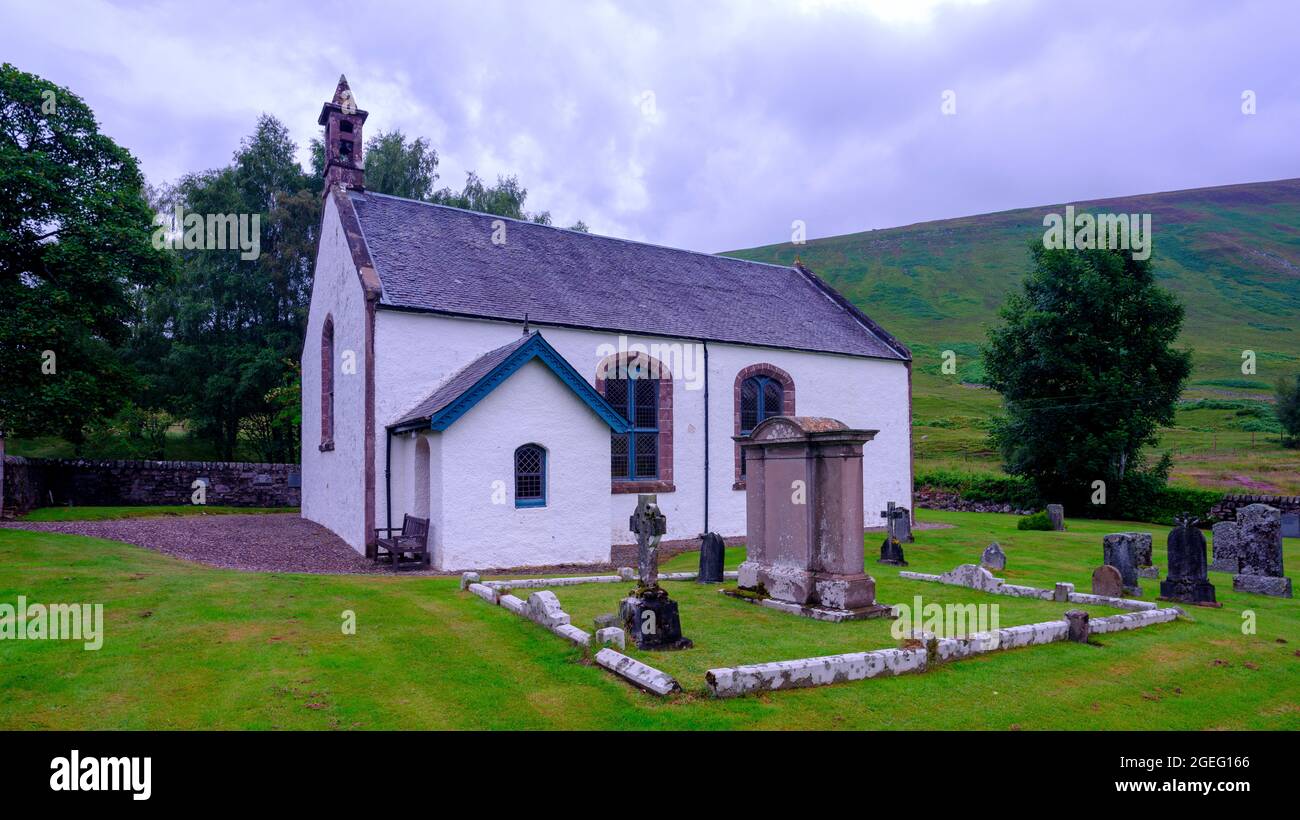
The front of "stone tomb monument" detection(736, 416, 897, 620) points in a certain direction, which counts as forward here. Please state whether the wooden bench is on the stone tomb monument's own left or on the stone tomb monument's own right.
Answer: on the stone tomb monument's own right

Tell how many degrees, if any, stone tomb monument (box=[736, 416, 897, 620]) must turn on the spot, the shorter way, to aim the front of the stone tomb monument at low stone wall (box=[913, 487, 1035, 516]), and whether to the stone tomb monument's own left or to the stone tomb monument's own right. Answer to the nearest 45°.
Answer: approximately 135° to the stone tomb monument's own right

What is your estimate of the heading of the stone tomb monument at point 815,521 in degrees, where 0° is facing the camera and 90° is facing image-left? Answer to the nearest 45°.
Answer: approximately 45°

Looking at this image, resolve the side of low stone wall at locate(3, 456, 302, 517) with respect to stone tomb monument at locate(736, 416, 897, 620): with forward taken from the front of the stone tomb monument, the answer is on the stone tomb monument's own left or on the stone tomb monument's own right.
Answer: on the stone tomb monument's own right

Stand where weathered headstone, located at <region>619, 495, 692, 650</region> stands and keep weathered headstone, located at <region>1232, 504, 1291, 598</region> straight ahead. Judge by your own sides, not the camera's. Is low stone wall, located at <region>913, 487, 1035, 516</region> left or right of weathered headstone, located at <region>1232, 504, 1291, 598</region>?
left

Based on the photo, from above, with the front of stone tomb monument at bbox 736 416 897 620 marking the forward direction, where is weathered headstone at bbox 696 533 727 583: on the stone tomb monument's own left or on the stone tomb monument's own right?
on the stone tomb monument's own right

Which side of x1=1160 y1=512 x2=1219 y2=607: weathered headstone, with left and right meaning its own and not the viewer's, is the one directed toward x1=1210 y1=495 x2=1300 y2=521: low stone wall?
back

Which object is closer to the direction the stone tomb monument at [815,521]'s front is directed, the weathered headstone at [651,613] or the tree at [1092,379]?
the weathered headstone

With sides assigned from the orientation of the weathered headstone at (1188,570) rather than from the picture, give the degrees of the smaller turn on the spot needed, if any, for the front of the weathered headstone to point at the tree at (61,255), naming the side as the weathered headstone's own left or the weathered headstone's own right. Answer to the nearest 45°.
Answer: approximately 90° to the weathered headstone's own right

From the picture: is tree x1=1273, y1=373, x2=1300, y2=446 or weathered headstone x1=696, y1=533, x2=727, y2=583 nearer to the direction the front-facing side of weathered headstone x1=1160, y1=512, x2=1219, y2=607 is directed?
the weathered headstone

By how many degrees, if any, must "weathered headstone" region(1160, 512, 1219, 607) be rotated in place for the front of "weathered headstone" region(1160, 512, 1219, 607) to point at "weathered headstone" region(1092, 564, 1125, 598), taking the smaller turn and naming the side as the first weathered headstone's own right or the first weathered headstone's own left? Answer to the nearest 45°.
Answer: approximately 45° to the first weathered headstone's own right
